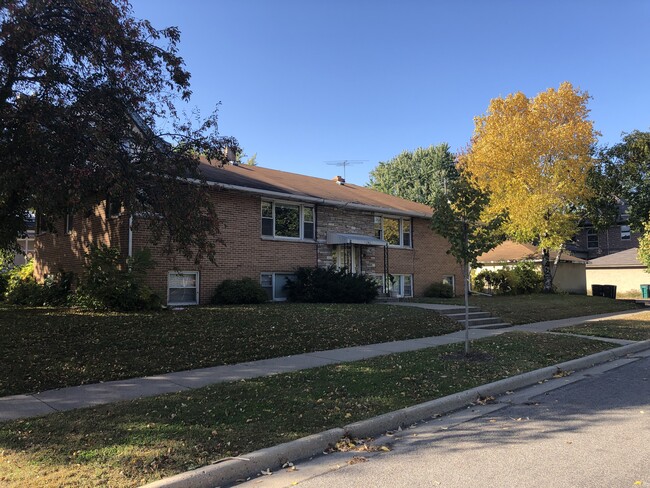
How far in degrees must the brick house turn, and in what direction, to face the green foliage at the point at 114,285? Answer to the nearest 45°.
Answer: approximately 90° to its right

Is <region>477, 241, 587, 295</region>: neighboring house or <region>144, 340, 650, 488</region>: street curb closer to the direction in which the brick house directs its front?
the street curb

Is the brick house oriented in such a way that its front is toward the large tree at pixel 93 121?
no

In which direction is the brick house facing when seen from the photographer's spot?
facing the viewer and to the right of the viewer

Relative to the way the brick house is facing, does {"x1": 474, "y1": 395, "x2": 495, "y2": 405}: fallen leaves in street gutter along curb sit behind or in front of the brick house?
in front

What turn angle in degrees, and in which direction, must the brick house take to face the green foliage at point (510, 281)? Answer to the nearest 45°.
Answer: approximately 90° to its left

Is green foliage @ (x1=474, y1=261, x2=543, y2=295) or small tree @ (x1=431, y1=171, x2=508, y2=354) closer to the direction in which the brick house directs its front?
the small tree

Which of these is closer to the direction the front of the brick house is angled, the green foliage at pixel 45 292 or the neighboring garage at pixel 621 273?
the neighboring garage

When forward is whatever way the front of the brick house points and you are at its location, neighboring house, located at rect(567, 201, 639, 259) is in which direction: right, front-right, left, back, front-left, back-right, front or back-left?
left

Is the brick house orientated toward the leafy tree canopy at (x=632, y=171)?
no

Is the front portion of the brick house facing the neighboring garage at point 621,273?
no
